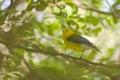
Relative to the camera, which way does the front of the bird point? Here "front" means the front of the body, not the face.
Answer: to the viewer's left
